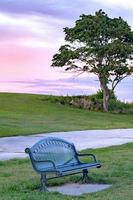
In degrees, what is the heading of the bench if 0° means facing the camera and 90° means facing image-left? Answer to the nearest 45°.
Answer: approximately 315°

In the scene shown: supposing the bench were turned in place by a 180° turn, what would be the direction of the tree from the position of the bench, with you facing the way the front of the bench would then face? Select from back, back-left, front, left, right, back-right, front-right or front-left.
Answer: front-right
